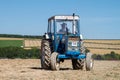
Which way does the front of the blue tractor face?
toward the camera
